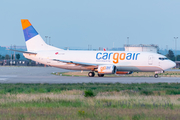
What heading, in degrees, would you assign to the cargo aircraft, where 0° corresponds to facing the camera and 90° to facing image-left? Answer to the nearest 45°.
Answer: approximately 270°
